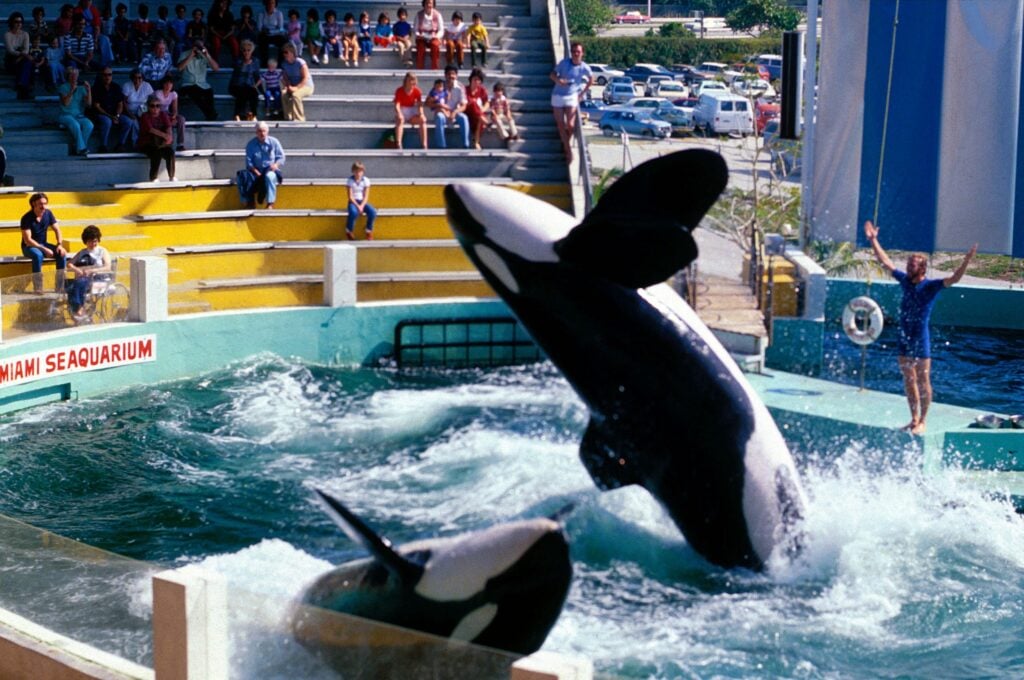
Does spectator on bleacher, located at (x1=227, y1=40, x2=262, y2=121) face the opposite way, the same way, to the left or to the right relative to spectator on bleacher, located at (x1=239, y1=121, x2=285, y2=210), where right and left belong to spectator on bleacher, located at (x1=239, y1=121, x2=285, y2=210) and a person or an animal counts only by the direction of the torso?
the same way

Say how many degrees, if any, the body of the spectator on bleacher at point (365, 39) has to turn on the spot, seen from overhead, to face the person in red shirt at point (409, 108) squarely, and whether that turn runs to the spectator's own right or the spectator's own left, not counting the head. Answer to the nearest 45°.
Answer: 0° — they already face them

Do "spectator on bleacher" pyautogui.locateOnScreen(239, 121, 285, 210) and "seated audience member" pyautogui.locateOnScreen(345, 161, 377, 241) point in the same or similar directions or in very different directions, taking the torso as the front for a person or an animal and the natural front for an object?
same or similar directions

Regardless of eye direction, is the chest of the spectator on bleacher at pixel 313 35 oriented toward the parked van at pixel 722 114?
no

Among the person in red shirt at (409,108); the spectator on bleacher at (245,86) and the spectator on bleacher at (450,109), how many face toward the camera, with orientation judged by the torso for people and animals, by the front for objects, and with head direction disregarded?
3

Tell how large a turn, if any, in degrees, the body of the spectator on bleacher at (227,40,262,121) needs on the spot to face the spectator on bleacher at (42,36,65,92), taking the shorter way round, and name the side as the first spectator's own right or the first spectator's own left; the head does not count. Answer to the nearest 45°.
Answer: approximately 90° to the first spectator's own right

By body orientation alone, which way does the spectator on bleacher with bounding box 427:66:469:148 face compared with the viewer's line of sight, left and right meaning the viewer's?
facing the viewer

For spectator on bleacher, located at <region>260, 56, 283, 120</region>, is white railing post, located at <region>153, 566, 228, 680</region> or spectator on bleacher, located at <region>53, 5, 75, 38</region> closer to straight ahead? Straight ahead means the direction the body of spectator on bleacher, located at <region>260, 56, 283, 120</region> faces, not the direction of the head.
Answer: the white railing post

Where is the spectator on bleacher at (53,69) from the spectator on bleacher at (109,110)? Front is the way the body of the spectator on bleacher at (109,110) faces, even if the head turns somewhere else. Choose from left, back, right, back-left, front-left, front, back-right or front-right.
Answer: back

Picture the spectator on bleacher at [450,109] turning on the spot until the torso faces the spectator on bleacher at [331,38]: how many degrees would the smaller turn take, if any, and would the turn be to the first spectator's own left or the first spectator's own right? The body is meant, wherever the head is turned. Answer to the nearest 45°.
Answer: approximately 135° to the first spectator's own right

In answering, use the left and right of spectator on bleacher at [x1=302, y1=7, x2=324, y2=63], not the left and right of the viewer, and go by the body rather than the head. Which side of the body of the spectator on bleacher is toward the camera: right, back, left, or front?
front

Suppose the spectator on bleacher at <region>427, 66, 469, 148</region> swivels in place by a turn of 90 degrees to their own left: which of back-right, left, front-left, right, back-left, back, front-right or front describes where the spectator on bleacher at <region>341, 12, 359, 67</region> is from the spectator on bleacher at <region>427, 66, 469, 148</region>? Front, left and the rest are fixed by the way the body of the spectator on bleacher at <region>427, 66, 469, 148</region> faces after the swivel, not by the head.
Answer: back-left

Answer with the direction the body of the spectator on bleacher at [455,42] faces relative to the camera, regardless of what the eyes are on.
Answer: toward the camera

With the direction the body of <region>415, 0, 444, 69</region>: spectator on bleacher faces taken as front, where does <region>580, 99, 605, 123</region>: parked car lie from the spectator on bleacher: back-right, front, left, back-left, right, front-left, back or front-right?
back

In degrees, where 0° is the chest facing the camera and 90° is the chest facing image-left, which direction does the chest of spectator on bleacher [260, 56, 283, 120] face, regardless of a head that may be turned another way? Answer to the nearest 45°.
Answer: approximately 0°

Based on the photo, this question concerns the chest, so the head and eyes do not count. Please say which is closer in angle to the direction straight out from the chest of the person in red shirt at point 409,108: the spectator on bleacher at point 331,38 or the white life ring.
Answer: the white life ring

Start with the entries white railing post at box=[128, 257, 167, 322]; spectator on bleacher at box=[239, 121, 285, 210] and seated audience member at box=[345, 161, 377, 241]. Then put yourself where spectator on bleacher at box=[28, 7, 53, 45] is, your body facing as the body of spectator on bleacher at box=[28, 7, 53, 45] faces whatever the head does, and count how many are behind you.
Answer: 0

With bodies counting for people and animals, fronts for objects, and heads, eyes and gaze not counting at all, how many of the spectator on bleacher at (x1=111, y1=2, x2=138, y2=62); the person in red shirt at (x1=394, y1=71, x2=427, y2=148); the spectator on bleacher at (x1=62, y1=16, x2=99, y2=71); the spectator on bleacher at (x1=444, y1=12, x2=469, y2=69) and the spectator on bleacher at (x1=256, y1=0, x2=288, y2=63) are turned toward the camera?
5
